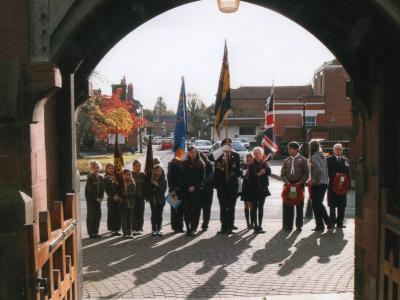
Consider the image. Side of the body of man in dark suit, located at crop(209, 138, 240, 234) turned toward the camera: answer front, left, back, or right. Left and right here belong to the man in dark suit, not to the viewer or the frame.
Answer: front

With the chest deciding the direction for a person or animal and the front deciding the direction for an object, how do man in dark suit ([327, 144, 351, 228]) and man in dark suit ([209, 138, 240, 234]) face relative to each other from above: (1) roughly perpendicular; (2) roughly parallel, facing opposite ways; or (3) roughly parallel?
roughly parallel

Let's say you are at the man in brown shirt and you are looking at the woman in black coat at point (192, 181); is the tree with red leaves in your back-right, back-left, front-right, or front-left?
front-right

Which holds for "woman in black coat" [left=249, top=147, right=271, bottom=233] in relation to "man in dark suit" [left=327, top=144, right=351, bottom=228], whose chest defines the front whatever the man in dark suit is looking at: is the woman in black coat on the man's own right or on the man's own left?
on the man's own right

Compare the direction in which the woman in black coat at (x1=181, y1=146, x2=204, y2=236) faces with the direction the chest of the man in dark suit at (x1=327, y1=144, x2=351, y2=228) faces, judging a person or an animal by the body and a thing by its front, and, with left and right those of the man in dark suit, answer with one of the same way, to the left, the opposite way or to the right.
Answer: the same way

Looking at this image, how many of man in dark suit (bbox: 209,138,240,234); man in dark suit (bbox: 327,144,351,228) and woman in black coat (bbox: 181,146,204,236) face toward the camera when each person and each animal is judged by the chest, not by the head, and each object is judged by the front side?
3

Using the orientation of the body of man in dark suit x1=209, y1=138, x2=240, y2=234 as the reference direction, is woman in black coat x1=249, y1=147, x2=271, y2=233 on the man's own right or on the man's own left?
on the man's own left

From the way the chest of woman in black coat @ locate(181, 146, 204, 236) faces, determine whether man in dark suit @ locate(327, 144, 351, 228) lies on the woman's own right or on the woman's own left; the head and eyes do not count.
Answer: on the woman's own left

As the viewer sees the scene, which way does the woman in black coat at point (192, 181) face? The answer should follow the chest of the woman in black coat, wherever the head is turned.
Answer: toward the camera

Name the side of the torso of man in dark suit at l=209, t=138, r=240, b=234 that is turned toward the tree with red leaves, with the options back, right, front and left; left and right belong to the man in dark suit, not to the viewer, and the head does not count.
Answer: back

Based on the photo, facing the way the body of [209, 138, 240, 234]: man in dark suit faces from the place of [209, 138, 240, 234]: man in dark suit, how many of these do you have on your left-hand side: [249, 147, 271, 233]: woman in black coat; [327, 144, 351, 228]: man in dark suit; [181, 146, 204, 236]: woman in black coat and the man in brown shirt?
3
